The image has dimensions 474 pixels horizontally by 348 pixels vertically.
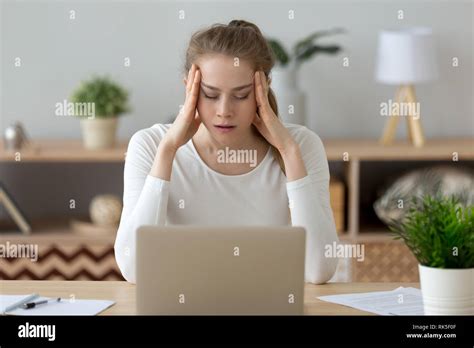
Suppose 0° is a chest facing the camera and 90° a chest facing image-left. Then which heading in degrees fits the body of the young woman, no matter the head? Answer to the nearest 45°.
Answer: approximately 0°

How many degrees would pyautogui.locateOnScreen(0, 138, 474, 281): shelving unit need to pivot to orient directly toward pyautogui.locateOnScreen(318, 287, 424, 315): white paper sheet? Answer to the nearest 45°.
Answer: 0° — it already faces it

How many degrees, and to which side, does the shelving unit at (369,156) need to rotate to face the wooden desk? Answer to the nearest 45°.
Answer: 0° — it already faces it

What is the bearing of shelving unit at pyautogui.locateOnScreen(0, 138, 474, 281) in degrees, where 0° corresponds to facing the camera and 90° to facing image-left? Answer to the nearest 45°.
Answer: approximately 0°

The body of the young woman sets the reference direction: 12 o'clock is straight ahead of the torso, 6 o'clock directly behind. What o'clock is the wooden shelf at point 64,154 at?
The wooden shelf is roughly at 5 o'clock from the young woman.

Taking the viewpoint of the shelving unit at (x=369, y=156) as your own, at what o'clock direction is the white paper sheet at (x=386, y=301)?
The white paper sheet is roughly at 12 o'clock from the shelving unit.

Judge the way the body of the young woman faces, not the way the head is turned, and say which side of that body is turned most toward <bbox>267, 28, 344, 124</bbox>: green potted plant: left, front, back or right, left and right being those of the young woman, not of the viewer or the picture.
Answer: back

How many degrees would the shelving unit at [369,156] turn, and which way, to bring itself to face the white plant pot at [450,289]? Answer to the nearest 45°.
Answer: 0° — it already faces it

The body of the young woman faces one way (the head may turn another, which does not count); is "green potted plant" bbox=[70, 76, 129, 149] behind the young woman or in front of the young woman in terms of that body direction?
behind
